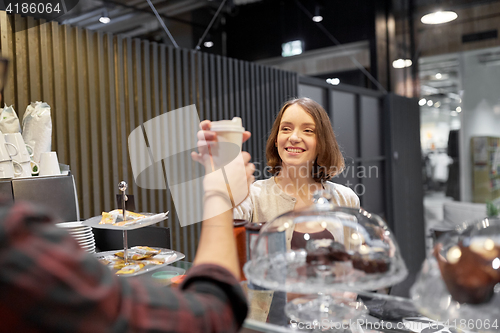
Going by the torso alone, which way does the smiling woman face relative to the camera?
toward the camera

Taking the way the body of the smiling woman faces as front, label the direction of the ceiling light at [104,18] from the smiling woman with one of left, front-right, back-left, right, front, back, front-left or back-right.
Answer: back-right

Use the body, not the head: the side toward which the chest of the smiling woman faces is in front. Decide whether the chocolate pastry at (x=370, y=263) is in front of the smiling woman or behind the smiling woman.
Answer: in front

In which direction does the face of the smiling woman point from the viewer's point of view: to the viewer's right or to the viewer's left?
to the viewer's left

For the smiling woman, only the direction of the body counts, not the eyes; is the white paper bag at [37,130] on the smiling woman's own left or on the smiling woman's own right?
on the smiling woman's own right

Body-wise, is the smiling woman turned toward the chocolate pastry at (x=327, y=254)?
yes

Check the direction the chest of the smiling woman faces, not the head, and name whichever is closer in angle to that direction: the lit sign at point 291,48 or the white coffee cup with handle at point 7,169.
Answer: the white coffee cup with handle

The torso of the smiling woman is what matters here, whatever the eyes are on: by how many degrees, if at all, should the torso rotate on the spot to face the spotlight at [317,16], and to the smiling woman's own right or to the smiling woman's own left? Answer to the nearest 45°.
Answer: approximately 180°

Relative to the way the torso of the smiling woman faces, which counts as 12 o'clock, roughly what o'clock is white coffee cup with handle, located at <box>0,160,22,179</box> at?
The white coffee cup with handle is roughly at 2 o'clock from the smiling woman.

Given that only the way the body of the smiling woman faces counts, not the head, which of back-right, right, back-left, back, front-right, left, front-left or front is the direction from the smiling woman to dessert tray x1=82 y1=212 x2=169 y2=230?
front-right

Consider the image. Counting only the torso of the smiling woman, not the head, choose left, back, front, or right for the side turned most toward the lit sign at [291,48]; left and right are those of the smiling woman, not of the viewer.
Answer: back

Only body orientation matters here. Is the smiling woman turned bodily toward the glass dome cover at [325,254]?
yes

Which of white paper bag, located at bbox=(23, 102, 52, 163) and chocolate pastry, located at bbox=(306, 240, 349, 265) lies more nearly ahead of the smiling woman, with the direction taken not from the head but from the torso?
the chocolate pastry

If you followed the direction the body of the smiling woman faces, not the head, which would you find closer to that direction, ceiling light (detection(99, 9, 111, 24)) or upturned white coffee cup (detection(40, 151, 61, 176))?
the upturned white coffee cup
